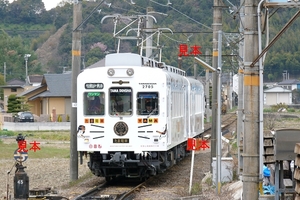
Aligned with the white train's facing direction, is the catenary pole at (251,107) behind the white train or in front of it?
in front

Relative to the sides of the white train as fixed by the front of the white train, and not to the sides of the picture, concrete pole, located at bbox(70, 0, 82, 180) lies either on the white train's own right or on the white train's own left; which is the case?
on the white train's own right

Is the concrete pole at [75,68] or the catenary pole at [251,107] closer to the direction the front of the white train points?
the catenary pole

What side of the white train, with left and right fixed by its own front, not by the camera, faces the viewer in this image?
front
